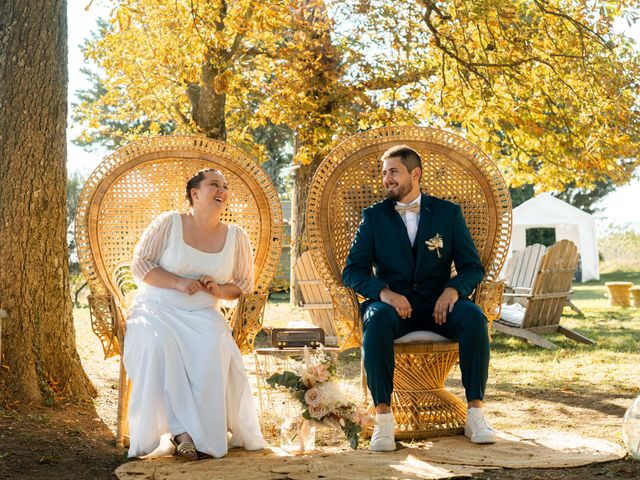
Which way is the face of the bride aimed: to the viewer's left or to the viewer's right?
to the viewer's right

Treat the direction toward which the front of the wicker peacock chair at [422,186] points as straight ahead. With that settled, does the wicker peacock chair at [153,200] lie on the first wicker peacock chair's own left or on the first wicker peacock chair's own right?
on the first wicker peacock chair's own right

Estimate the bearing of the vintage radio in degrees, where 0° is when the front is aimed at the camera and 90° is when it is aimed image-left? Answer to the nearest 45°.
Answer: approximately 0°

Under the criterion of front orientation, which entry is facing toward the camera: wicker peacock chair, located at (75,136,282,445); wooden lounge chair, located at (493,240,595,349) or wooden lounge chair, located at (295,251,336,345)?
the wicker peacock chair

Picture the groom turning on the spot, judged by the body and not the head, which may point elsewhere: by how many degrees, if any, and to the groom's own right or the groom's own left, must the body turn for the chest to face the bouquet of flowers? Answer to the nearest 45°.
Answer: approximately 45° to the groom's own right

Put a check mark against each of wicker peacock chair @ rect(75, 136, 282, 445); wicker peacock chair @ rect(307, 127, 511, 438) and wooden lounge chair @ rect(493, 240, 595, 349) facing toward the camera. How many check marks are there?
2

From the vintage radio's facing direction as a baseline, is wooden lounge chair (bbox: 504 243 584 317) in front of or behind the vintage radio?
behind

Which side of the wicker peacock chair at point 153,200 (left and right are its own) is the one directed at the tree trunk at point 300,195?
back

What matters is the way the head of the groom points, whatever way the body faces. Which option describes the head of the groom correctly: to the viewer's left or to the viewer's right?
to the viewer's left

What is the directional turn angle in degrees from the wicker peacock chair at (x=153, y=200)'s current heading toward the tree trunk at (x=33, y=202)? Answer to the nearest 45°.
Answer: approximately 90° to its right

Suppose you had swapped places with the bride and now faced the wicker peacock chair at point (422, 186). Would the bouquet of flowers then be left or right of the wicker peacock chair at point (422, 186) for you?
right
